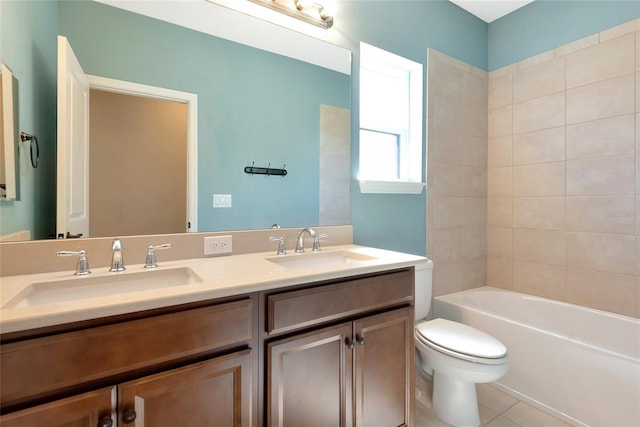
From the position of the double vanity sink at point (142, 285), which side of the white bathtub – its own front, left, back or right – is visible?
front

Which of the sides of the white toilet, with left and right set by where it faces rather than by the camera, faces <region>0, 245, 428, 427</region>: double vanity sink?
right

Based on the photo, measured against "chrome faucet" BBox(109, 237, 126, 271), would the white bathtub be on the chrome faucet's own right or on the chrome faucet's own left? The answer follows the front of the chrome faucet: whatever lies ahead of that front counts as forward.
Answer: on the chrome faucet's own left

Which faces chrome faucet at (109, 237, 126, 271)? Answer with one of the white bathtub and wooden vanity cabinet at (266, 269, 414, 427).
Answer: the white bathtub

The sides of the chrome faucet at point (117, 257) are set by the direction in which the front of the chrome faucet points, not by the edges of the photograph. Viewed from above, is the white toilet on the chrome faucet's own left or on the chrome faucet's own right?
on the chrome faucet's own left

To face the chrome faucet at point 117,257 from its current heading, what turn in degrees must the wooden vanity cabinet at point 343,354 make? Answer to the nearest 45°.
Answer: approximately 135° to its right

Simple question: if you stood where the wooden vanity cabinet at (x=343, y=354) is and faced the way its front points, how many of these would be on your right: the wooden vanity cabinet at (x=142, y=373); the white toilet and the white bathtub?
1
